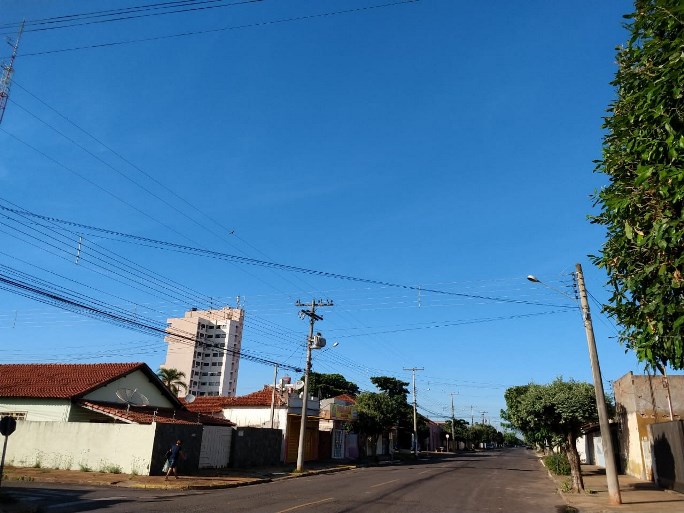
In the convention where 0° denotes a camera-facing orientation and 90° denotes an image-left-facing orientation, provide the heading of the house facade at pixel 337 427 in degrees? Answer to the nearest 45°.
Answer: approximately 315°

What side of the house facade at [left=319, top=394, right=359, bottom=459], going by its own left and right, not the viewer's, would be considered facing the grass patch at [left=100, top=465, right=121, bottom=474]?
right

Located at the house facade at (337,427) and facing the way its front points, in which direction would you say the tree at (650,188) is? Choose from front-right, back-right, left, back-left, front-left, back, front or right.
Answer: front-right

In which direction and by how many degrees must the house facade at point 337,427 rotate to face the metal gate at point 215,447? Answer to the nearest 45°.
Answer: approximately 45° to its right

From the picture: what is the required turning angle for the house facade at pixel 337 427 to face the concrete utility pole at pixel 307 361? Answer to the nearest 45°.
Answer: approximately 45° to its right

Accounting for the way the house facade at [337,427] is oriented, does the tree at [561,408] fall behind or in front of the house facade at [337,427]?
in front

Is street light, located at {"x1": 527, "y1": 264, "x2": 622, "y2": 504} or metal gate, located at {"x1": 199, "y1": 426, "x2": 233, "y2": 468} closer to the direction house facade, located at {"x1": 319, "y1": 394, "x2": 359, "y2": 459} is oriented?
the street light

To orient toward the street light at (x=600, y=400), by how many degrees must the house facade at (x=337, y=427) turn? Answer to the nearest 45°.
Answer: approximately 45° to its right

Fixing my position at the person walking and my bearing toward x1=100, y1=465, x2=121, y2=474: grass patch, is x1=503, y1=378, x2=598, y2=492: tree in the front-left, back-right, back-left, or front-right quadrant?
back-right

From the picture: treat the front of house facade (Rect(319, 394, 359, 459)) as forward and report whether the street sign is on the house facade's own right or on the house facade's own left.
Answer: on the house facade's own right

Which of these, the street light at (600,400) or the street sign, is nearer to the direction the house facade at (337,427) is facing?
the street light

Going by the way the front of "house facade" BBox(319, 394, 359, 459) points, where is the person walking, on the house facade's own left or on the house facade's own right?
on the house facade's own right
